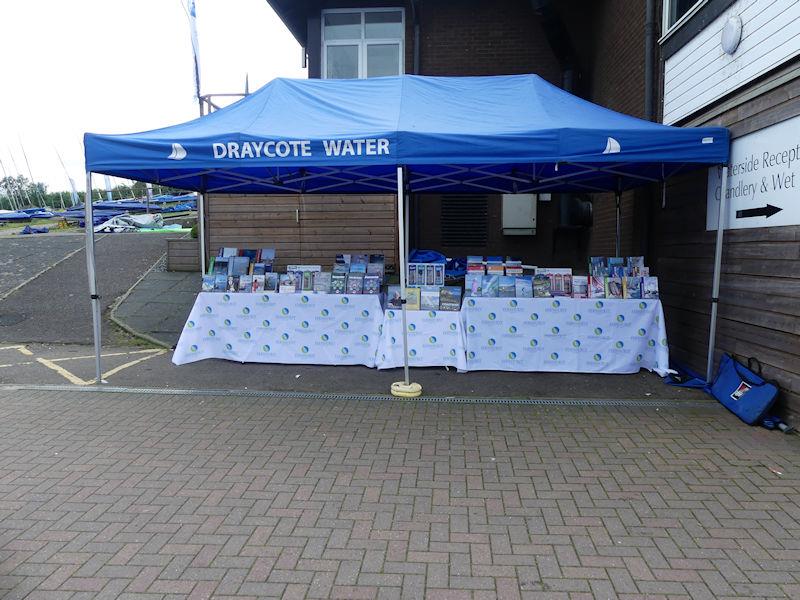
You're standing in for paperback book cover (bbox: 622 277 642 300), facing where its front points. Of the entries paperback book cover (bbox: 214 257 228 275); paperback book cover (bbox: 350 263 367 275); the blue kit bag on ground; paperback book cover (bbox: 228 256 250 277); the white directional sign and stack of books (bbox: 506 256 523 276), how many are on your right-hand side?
4

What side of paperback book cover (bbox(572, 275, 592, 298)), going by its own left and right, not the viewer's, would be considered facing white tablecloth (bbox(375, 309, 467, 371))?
right

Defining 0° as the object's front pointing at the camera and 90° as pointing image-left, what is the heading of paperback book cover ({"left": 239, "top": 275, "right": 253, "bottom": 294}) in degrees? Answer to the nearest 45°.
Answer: approximately 0°

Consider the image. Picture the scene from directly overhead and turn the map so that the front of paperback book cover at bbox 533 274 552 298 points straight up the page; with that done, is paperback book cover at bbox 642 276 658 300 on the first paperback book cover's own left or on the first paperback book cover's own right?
on the first paperback book cover's own left

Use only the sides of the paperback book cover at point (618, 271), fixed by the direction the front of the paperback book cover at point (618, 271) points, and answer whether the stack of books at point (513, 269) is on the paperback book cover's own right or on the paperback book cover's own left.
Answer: on the paperback book cover's own right

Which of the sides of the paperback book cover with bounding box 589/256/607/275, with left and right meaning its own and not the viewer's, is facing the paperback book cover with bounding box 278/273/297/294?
right

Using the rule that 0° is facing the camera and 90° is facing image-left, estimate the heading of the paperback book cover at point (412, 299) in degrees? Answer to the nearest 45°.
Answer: approximately 0°
